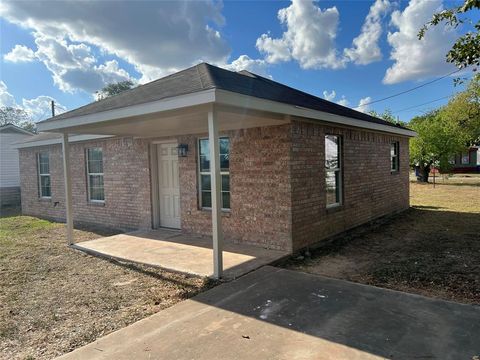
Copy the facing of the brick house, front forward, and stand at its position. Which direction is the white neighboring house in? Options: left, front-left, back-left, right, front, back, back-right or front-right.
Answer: right

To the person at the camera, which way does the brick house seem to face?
facing the viewer and to the left of the viewer

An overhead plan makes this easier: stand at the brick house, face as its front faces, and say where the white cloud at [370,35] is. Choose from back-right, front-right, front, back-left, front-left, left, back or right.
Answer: back

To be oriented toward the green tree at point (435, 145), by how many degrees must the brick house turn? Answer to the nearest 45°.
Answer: approximately 180°

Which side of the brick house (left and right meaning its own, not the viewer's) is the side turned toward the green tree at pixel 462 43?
left

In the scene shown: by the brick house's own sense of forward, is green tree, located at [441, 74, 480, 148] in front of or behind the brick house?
behind

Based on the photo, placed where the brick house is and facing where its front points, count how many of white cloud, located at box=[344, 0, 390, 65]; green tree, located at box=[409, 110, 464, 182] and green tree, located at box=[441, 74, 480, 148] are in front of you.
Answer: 0

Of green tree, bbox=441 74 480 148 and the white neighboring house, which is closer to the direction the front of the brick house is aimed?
the white neighboring house

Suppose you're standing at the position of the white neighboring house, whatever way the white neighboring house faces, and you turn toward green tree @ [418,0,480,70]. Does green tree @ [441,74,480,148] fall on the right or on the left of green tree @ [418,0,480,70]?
left
